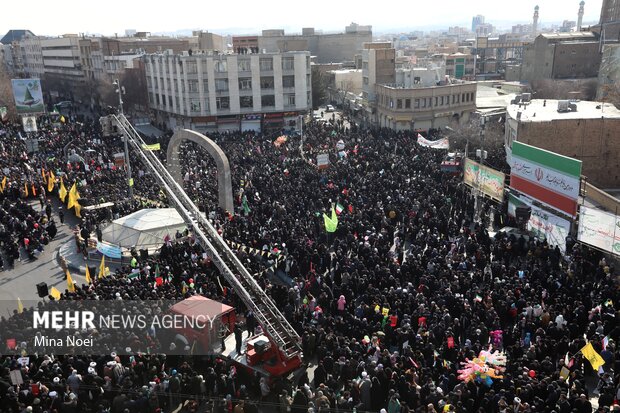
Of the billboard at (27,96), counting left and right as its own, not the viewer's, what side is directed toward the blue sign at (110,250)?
front

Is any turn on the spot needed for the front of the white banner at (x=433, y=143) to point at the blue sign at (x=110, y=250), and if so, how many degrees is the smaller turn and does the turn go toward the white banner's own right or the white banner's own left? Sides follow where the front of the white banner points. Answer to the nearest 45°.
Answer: approximately 45° to the white banner's own right

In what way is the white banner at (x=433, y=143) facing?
toward the camera

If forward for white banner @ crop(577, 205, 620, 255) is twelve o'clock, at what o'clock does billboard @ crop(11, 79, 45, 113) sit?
The billboard is roughly at 2 o'clock from the white banner.

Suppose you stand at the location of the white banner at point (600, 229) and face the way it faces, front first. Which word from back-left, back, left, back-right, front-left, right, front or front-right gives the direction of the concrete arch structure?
front-right

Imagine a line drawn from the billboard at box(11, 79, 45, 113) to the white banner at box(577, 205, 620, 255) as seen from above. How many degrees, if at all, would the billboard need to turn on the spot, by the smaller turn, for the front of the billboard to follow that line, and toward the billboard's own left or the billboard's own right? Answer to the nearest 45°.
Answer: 0° — it already faces it

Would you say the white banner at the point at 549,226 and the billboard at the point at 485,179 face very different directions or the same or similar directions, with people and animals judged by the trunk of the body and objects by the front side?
same or similar directions

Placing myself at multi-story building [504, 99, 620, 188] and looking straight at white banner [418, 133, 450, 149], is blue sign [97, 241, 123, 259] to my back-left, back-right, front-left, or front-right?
front-left

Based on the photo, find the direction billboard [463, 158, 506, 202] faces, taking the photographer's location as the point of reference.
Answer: facing the viewer and to the left of the viewer

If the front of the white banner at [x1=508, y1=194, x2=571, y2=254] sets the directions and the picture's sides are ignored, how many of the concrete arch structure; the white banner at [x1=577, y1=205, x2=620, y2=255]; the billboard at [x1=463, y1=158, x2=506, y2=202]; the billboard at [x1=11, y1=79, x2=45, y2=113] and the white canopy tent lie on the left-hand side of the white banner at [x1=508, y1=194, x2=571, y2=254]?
1

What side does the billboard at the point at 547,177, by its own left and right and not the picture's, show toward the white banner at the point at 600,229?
left

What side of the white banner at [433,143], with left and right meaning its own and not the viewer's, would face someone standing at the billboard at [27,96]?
right

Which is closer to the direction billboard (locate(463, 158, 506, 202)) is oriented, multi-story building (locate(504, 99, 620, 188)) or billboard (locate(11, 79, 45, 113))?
the billboard

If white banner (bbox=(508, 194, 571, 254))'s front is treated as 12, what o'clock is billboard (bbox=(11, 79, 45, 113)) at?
The billboard is roughly at 2 o'clock from the white banner.

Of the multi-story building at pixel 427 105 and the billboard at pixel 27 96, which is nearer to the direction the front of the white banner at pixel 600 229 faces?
the billboard

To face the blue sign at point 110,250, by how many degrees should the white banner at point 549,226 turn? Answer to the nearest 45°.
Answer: approximately 45° to its right

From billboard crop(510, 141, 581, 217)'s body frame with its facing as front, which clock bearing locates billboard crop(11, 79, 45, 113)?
billboard crop(11, 79, 45, 113) is roughly at 2 o'clock from billboard crop(510, 141, 581, 217).

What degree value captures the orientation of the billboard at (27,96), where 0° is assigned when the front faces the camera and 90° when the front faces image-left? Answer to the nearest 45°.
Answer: approximately 0°
